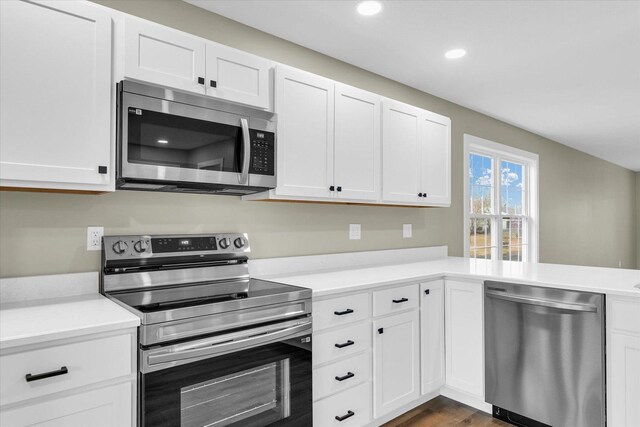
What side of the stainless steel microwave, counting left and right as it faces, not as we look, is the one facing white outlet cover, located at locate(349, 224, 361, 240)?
left

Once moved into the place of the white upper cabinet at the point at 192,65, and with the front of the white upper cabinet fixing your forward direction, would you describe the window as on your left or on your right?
on your left

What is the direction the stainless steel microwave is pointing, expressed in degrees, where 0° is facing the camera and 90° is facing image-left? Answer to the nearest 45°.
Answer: approximately 315°

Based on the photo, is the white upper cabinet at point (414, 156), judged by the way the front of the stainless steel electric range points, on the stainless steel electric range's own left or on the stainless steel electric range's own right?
on the stainless steel electric range's own left

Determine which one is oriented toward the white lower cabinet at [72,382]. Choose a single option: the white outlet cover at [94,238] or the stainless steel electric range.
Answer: the white outlet cover

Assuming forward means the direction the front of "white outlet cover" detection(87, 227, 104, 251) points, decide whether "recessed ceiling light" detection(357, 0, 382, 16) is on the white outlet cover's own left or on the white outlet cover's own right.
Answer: on the white outlet cover's own left

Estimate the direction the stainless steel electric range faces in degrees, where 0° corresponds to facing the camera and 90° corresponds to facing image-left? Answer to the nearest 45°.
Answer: approximately 315°

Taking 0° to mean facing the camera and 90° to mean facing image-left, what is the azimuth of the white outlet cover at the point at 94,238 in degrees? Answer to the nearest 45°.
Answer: approximately 0°

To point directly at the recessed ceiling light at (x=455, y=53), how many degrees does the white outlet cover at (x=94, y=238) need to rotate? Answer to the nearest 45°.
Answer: approximately 90° to its left
